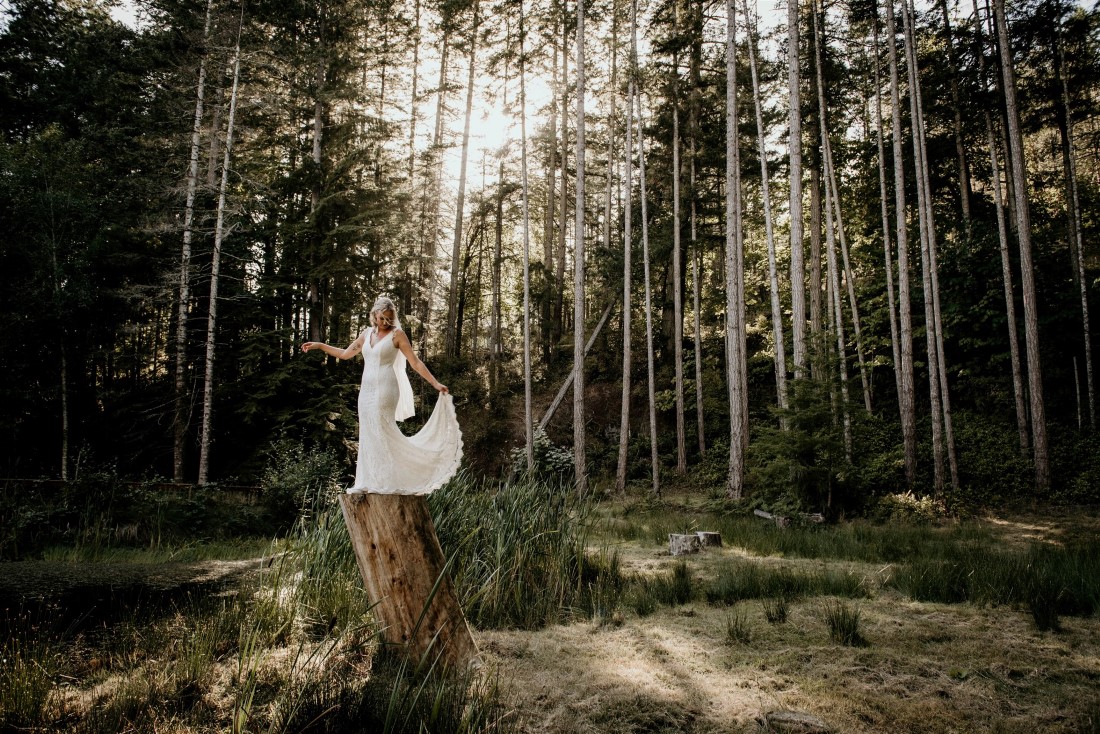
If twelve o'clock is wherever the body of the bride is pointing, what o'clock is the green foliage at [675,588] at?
The green foliage is roughly at 7 o'clock from the bride.

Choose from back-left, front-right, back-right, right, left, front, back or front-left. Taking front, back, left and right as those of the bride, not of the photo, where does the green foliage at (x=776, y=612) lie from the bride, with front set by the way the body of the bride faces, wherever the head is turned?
back-left

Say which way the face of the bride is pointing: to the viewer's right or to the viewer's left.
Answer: to the viewer's right

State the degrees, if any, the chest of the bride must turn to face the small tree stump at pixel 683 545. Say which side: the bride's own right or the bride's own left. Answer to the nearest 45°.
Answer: approximately 180°

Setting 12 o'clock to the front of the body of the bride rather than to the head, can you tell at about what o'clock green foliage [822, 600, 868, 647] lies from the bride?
The green foliage is roughly at 8 o'clock from the bride.

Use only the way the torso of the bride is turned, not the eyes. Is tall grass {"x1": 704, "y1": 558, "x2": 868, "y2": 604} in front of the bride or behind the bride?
behind

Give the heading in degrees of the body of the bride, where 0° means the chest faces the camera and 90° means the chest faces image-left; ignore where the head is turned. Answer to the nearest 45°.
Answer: approximately 45°

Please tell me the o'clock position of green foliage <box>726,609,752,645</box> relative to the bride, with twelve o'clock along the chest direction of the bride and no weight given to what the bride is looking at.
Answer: The green foliage is roughly at 8 o'clock from the bride.

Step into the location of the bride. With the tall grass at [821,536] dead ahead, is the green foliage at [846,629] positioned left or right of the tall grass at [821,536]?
right

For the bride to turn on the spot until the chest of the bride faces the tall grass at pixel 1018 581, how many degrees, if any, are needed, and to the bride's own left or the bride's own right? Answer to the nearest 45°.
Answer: approximately 135° to the bride's own left

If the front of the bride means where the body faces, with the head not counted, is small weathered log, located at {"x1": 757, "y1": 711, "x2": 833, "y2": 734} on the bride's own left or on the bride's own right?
on the bride's own left
